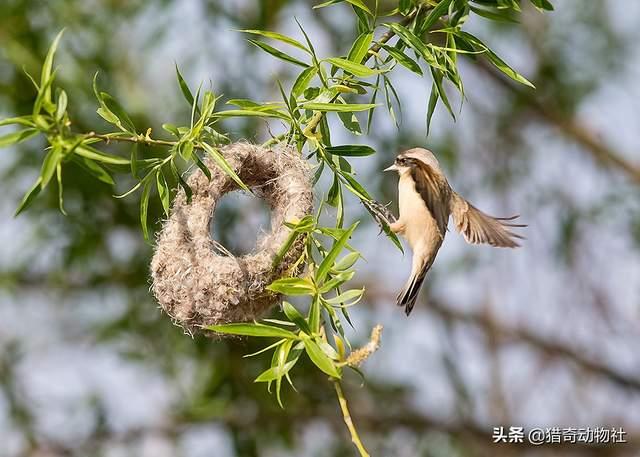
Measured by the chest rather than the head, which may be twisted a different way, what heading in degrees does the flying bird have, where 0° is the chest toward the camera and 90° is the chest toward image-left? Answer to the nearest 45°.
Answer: approximately 90°
